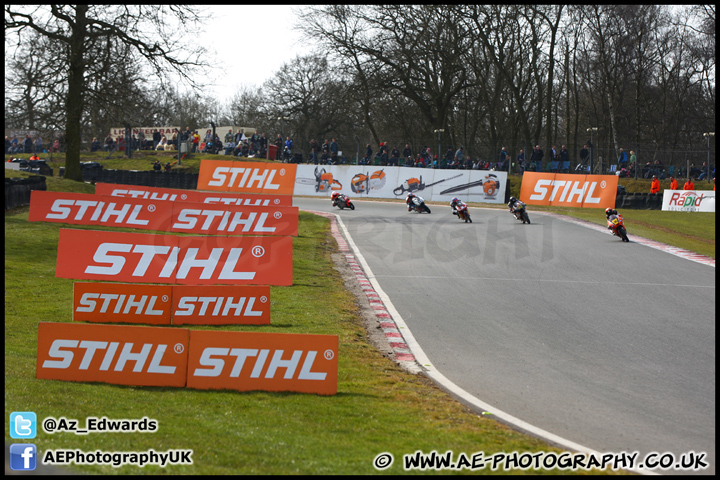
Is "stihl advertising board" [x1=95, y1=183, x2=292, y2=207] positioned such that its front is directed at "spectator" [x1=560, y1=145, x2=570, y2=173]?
no

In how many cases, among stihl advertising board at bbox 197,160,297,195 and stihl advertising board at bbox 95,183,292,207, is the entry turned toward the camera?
2

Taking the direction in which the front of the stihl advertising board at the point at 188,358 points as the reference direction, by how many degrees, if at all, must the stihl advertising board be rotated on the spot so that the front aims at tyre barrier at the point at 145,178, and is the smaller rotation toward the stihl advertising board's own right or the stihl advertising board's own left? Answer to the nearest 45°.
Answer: approximately 180°

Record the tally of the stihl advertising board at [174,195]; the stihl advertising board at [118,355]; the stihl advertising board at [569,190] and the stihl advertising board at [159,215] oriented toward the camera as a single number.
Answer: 4

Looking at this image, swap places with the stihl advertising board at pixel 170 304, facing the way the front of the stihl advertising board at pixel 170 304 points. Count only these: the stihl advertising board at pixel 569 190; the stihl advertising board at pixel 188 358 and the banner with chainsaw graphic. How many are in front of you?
1

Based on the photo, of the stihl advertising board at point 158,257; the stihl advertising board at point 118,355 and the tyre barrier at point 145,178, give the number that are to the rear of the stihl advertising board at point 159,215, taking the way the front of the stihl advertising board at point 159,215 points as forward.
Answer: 1

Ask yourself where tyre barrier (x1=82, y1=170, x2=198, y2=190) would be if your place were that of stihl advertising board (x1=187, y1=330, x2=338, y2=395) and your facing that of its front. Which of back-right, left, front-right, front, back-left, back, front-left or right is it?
back

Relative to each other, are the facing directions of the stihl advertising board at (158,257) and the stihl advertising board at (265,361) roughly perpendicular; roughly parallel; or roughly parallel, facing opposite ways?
roughly parallel

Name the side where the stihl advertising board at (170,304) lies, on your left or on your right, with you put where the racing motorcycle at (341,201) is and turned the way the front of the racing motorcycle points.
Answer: on your right

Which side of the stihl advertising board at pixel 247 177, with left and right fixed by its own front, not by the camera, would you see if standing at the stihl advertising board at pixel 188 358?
front

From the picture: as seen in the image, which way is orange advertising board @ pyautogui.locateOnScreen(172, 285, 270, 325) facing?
toward the camera

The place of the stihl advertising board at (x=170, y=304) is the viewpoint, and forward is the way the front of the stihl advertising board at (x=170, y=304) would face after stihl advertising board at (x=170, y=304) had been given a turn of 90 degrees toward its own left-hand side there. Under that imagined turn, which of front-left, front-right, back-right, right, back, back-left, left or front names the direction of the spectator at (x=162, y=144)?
left

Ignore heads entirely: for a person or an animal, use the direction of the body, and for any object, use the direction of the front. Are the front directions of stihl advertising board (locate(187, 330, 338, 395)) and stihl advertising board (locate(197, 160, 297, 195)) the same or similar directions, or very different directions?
same or similar directions

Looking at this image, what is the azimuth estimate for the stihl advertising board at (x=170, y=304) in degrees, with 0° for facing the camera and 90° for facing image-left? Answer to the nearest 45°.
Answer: approximately 0°

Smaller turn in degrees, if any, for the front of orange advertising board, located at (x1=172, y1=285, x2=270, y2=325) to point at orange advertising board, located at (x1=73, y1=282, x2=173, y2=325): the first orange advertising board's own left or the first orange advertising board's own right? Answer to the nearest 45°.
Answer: approximately 90° to the first orange advertising board's own right

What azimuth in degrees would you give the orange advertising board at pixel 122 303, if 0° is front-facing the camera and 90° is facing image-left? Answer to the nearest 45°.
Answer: approximately 0°

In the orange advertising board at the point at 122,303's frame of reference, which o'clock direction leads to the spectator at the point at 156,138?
The spectator is roughly at 6 o'clock from the orange advertising board.
